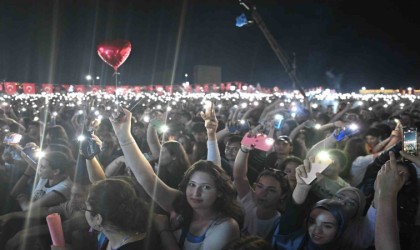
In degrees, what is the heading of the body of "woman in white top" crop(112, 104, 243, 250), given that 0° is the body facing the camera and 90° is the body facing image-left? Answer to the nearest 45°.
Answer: approximately 45°

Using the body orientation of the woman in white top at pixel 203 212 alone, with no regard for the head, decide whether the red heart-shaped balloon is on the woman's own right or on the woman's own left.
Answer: on the woman's own right
